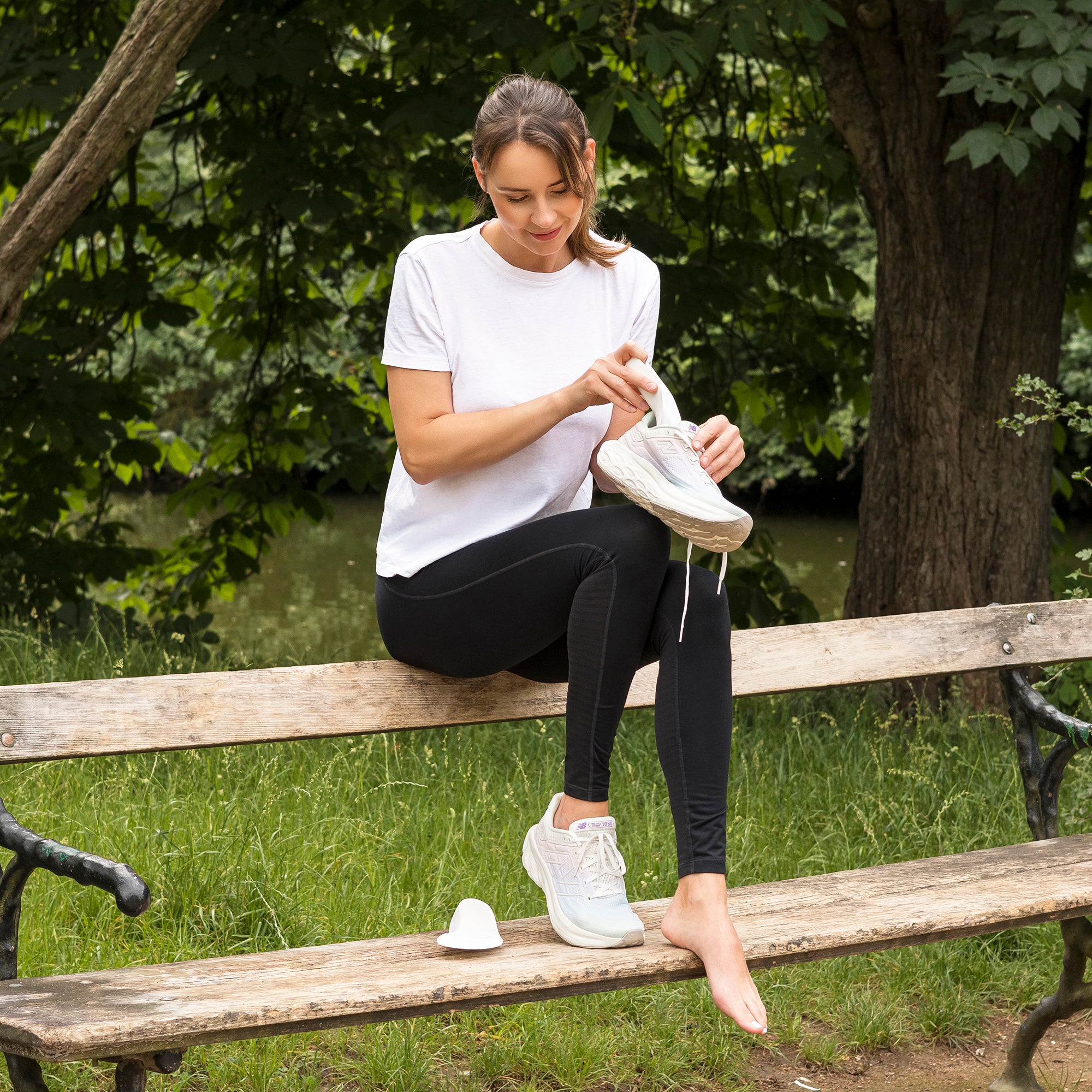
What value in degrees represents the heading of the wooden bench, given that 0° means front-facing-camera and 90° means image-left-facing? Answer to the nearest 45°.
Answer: approximately 315°

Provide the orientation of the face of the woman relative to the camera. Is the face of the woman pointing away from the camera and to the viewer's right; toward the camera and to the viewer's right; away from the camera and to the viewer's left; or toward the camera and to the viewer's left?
toward the camera and to the viewer's right

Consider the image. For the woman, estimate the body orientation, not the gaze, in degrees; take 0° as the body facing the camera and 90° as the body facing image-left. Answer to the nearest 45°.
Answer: approximately 315°

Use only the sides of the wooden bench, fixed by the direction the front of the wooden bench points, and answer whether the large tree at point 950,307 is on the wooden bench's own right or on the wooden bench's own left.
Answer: on the wooden bench's own left
